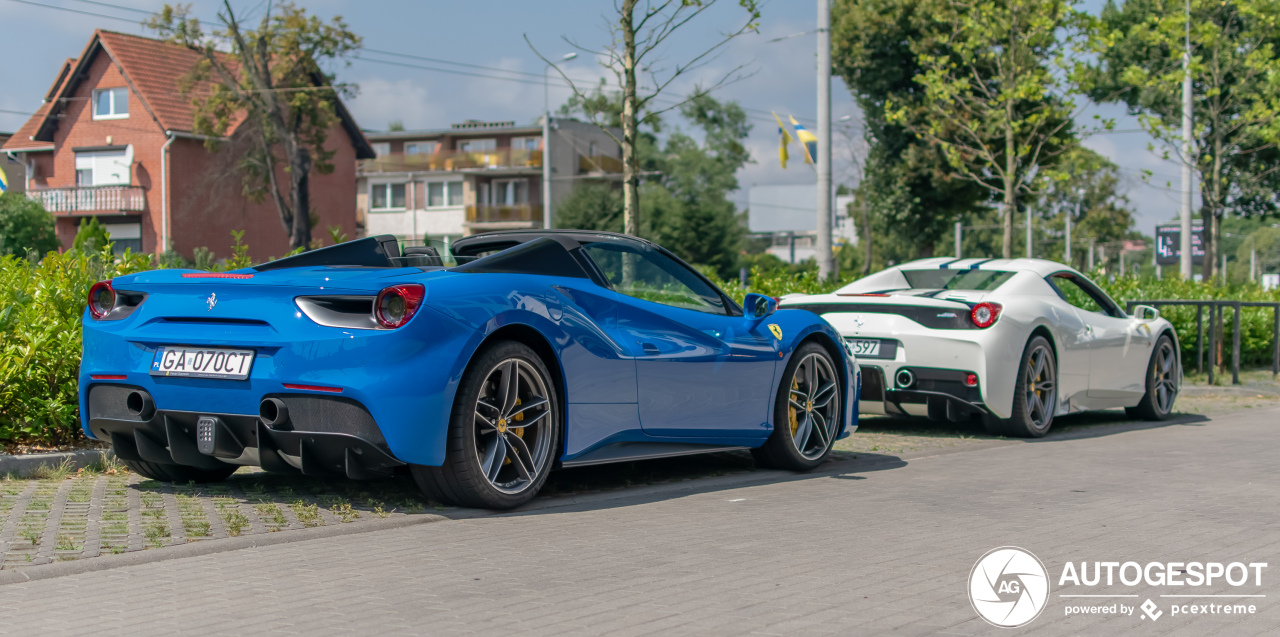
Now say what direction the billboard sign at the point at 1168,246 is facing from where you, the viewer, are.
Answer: facing the viewer

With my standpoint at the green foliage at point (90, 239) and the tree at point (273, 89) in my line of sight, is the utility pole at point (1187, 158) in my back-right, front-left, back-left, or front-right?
front-right

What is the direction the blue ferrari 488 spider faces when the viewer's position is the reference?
facing away from the viewer and to the right of the viewer

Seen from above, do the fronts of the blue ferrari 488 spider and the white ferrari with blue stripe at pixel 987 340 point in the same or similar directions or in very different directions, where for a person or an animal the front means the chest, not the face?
same or similar directions

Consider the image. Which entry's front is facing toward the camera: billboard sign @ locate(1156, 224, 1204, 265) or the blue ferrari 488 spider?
the billboard sign

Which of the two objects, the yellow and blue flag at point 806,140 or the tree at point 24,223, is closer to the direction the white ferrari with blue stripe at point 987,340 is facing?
the yellow and blue flag

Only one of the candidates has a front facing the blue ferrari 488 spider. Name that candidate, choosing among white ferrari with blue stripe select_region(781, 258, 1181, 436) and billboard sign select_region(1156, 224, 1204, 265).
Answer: the billboard sign

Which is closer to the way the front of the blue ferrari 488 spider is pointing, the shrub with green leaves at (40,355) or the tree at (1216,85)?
the tree

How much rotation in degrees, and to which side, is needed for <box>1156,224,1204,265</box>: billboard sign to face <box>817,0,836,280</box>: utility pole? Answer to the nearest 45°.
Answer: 0° — it already faces it

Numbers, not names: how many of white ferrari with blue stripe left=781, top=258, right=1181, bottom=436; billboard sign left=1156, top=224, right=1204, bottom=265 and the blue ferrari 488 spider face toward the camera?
1

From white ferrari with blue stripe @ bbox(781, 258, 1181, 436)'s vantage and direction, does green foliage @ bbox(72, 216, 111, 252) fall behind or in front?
behind

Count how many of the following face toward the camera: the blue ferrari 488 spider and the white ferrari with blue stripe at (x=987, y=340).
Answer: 0

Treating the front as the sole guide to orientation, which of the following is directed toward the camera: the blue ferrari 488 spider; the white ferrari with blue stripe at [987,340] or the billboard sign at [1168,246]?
the billboard sign

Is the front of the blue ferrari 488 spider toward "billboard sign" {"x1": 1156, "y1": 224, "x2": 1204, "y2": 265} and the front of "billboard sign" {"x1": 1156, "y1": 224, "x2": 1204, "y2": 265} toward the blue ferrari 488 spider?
yes

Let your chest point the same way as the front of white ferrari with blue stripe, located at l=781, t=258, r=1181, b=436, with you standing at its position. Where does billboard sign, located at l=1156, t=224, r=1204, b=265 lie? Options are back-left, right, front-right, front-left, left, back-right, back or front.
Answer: front-left

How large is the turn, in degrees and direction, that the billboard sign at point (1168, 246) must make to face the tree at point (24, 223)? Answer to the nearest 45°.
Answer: approximately 90° to its right

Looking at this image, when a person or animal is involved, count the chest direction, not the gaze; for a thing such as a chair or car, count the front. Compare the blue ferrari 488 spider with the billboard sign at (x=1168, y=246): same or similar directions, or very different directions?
very different directions

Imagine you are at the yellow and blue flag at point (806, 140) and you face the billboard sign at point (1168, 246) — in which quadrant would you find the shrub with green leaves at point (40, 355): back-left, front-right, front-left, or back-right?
back-right

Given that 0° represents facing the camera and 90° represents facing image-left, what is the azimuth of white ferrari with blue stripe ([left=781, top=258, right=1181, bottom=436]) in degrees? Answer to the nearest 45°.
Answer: approximately 225°
